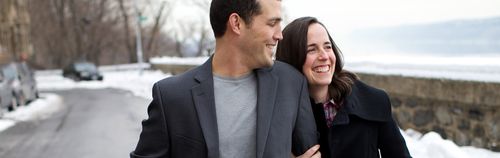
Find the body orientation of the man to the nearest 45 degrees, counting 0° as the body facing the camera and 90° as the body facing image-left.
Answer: approximately 0°

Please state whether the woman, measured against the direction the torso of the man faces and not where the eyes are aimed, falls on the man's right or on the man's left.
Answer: on the man's left

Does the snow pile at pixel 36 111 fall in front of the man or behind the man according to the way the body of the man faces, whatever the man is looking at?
behind

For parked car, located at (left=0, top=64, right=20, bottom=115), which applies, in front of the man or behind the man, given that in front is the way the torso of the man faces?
behind
